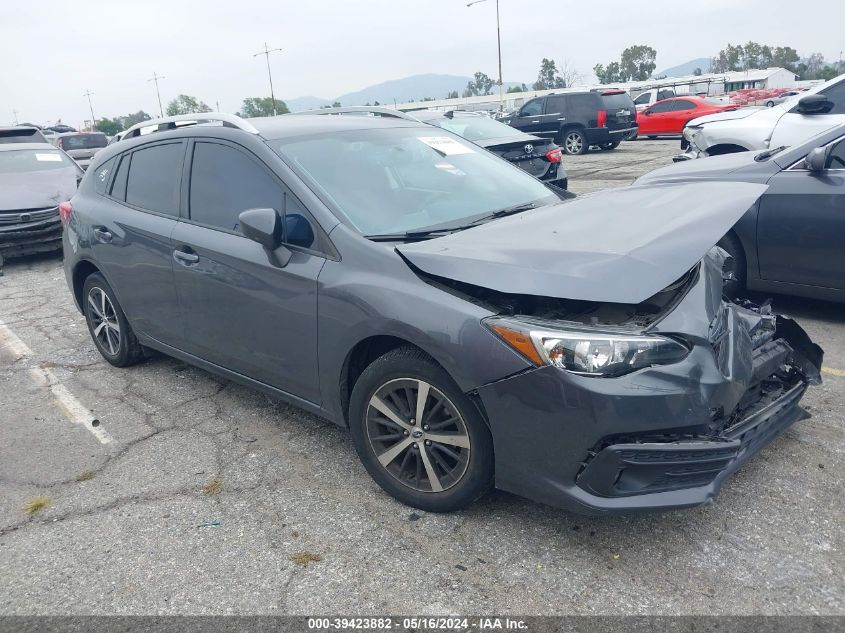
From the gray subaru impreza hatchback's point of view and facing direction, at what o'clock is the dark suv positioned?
The dark suv is roughly at 8 o'clock from the gray subaru impreza hatchback.

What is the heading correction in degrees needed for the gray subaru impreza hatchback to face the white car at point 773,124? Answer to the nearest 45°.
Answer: approximately 90° to its left

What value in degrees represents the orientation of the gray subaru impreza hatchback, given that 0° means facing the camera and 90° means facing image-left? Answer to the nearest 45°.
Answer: approximately 315°

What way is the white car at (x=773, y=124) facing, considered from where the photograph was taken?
facing to the left of the viewer

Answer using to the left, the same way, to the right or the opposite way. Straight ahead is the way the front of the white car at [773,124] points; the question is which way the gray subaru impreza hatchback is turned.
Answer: the opposite way

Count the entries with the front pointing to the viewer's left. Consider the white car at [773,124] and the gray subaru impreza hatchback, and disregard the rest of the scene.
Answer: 1

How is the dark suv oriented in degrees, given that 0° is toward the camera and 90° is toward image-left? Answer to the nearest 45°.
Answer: approximately 135°
